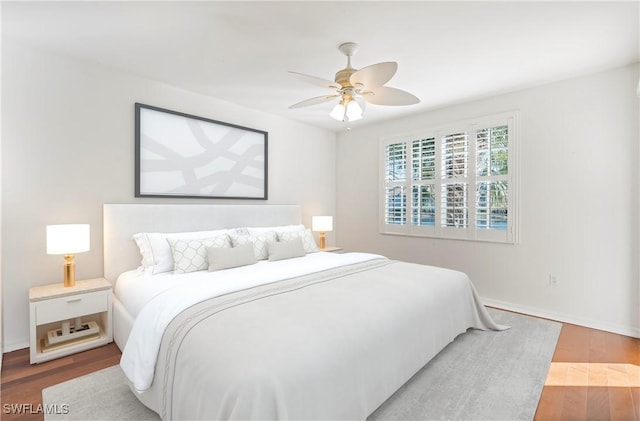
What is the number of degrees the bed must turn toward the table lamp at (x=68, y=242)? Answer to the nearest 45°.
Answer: approximately 180°

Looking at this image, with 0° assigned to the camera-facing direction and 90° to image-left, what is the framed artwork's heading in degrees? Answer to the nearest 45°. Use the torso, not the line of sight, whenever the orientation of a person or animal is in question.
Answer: approximately 315°

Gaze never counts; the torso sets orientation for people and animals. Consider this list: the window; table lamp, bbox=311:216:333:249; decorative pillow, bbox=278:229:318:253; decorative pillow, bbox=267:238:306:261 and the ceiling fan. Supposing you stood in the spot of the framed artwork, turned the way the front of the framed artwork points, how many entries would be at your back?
0

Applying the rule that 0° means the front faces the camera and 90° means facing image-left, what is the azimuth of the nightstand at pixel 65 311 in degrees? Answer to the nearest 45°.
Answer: approximately 315°

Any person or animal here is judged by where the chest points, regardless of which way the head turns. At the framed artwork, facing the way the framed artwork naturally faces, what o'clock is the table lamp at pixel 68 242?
The table lamp is roughly at 3 o'clock from the framed artwork.

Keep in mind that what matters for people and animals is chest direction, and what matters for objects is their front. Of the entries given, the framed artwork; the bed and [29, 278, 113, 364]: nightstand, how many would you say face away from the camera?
0

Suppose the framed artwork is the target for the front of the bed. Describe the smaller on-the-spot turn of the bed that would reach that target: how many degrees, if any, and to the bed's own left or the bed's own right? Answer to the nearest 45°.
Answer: approximately 180°

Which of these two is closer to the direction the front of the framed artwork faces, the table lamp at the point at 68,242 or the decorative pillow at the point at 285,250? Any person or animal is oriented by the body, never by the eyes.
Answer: the decorative pillow

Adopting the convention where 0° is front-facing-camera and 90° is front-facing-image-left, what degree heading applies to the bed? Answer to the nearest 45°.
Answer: approximately 315°

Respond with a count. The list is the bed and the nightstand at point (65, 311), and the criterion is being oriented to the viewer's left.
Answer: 0

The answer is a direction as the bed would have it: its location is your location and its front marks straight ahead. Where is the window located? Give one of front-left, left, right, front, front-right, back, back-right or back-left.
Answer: left

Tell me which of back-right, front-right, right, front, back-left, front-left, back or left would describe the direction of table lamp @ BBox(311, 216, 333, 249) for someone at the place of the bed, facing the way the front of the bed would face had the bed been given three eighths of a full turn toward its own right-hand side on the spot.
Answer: right

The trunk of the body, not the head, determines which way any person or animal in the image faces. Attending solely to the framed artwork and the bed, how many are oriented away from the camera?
0

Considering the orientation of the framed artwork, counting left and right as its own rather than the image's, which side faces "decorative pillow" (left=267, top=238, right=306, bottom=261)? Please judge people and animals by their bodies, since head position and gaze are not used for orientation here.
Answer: front

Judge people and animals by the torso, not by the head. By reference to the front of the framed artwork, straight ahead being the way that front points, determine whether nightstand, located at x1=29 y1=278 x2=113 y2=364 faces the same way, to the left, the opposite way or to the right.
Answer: the same way

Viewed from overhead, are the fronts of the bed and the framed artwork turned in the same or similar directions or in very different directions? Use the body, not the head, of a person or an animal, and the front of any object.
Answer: same or similar directions
